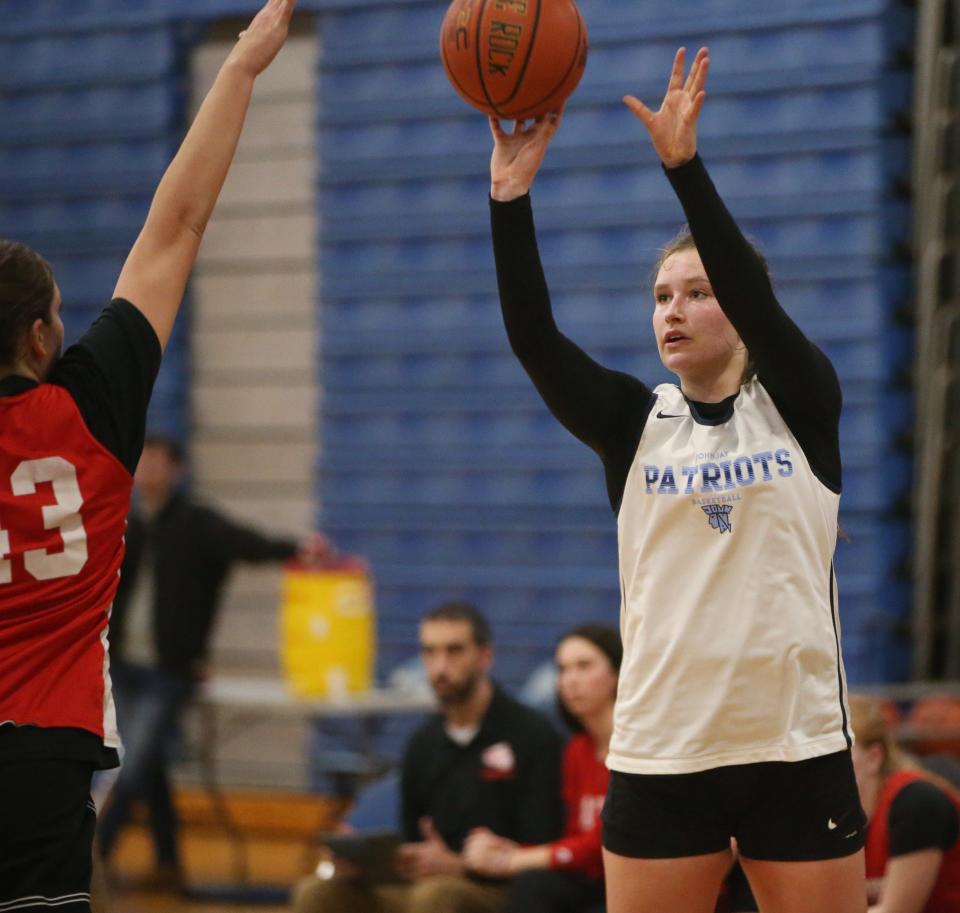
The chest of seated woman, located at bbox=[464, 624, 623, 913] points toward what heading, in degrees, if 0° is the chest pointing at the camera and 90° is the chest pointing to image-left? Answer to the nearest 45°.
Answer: approximately 45°

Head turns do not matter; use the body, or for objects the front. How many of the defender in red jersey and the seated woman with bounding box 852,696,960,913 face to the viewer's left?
1

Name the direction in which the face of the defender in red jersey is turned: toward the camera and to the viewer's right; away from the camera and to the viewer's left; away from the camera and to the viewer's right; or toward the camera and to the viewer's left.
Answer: away from the camera and to the viewer's right

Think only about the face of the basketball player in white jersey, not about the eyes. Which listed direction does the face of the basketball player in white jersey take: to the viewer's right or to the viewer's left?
to the viewer's left

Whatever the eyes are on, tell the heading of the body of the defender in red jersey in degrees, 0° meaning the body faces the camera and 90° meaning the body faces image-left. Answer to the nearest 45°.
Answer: approximately 225°

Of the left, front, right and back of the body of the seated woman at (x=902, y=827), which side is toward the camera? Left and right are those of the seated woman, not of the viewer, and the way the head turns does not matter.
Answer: left

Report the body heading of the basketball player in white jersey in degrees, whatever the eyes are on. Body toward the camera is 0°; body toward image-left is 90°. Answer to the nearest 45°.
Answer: approximately 45°

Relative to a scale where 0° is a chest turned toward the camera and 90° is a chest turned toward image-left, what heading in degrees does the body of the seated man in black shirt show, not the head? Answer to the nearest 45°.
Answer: approximately 45°
